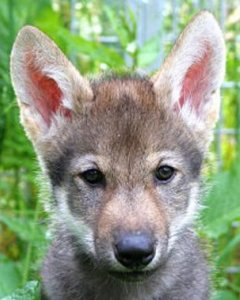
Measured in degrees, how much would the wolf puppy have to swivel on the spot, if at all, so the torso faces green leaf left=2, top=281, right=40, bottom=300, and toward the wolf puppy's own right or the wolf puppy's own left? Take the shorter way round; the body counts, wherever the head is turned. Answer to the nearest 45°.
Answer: approximately 45° to the wolf puppy's own right

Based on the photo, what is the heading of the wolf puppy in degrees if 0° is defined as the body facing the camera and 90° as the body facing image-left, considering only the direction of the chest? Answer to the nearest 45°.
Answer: approximately 0°
